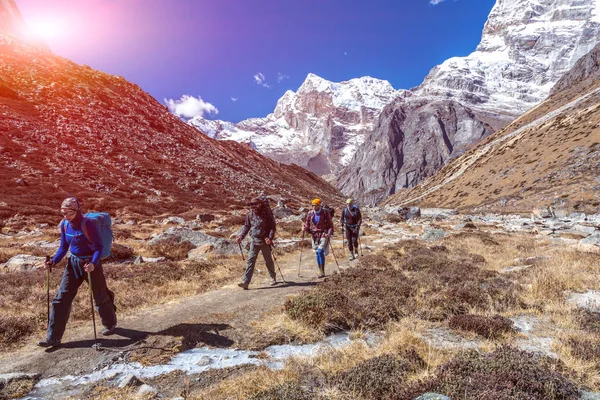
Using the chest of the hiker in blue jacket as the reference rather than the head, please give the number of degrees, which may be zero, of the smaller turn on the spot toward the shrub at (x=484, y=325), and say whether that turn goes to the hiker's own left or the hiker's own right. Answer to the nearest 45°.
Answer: approximately 90° to the hiker's own left

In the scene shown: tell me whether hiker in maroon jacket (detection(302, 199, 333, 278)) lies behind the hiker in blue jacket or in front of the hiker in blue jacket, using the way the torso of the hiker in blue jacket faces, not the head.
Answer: behind

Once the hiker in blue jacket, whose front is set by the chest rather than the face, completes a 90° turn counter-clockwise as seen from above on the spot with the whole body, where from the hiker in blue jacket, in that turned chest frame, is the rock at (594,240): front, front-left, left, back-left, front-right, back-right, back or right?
front-left

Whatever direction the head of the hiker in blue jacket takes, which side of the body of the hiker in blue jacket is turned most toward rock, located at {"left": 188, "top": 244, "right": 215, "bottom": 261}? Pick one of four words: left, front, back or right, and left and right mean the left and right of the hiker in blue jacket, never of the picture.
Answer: back

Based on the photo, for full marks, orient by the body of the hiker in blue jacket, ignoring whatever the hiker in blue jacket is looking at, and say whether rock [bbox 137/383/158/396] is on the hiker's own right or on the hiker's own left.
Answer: on the hiker's own left

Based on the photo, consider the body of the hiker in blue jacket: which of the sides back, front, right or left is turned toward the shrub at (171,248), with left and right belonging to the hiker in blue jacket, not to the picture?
back

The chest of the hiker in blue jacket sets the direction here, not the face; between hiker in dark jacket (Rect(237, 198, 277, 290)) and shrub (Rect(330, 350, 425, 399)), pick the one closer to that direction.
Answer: the shrub

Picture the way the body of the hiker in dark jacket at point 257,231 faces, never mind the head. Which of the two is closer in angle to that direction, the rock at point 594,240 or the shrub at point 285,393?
the shrub

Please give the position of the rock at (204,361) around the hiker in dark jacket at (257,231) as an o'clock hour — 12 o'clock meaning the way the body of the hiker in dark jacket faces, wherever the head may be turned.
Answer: The rock is roughly at 11 o'clock from the hiker in dark jacket.

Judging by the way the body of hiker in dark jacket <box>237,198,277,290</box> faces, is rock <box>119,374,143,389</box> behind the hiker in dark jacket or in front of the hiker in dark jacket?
in front

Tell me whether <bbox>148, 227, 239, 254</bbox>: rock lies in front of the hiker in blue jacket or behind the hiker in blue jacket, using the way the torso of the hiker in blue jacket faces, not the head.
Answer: behind

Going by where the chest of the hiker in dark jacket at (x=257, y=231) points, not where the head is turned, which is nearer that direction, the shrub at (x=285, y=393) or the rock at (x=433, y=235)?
the shrub

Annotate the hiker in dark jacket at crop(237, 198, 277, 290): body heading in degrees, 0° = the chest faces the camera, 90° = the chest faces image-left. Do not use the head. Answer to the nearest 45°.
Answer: approximately 45°

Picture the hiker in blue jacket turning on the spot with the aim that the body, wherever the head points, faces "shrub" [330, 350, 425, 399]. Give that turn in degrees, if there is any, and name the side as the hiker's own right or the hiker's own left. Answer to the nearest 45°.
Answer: approximately 90° to the hiker's own left

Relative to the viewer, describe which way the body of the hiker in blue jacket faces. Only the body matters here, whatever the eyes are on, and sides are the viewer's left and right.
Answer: facing the viewer and to the left of the viewer

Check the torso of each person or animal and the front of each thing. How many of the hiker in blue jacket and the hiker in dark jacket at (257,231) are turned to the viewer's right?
0
